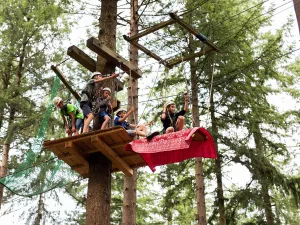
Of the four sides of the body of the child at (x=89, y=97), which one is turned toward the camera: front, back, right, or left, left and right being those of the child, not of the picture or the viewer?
right

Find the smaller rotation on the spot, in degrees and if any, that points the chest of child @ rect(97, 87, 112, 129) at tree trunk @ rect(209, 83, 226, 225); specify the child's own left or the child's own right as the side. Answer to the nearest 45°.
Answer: approximately 90° to the child's own left

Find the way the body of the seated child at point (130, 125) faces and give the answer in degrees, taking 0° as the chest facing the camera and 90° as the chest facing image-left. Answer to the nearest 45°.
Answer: approximately 270°

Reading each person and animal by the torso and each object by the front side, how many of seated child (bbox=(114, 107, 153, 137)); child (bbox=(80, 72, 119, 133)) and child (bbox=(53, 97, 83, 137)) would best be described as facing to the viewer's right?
2

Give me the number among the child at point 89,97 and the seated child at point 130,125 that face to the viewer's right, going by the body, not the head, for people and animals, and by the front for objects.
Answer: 2
